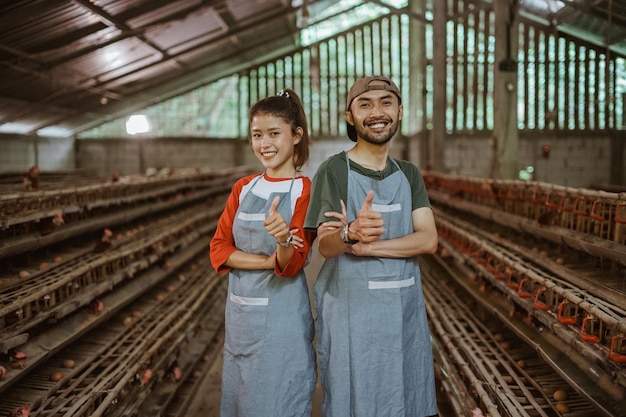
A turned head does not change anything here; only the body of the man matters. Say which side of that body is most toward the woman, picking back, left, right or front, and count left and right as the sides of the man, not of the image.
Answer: right

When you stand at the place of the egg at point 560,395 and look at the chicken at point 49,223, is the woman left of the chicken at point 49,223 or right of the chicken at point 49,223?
left

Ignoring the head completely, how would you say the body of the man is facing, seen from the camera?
toward the camera

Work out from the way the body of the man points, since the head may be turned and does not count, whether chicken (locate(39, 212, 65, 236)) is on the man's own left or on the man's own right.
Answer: on the man's own right

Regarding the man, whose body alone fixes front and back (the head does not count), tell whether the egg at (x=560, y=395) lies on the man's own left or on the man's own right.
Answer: on the man's own left
